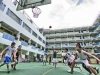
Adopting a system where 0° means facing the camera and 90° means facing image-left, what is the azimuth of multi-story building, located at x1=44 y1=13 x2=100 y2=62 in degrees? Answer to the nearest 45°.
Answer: approximately 0°

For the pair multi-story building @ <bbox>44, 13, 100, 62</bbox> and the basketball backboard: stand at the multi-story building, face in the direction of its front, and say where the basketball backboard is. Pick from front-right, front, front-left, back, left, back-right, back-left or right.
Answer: front
